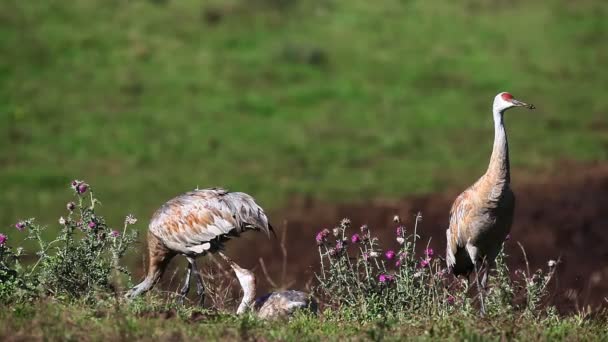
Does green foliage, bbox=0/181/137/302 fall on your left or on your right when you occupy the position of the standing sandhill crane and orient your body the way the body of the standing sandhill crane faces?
on your right

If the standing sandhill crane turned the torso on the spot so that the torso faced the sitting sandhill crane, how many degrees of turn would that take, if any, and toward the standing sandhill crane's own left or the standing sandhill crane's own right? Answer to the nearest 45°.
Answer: approximately 135° to the standing sandhill crane's own right

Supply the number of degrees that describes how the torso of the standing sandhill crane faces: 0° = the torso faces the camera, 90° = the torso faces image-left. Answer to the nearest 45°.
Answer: approximately 315°

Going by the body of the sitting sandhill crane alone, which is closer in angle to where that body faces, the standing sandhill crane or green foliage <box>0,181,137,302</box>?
the green foliage

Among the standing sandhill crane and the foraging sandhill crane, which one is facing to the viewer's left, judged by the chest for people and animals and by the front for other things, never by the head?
the foraging sandhill crane

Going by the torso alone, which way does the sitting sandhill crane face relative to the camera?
to the viewer's left

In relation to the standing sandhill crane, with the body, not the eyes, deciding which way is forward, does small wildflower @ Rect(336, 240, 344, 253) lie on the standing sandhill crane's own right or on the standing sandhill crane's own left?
on the standing sandhill crane's own right

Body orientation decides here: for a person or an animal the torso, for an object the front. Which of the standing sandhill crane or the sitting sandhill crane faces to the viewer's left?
the sitting sandhill crane

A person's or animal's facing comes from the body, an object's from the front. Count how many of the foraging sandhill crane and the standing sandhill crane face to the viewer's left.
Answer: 1

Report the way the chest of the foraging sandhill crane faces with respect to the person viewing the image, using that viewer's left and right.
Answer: facing to the left of the viewer
